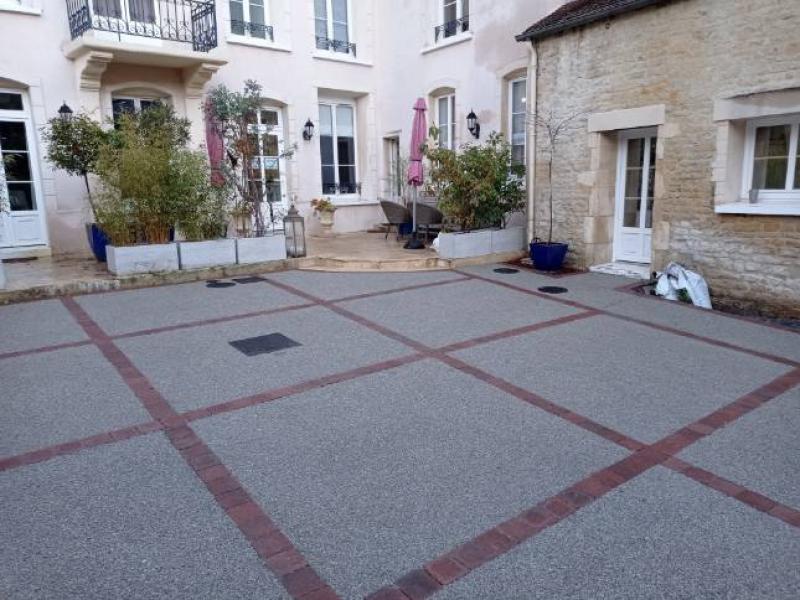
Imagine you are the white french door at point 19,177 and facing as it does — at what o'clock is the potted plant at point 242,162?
The potted plant is roughly at 10 o'clock from the white french door.

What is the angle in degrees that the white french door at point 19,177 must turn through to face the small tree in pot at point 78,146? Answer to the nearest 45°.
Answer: approximately 45° to its left

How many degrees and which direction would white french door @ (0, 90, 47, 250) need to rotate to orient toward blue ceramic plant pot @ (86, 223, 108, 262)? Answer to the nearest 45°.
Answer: approximately 45° to its left

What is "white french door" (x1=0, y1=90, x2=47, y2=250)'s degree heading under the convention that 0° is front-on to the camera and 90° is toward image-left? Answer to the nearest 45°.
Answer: approximately 0°

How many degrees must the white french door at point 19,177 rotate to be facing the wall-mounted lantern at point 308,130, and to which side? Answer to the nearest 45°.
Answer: approximately 90° to its left

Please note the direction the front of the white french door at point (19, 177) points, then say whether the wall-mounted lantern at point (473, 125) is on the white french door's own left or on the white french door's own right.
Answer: on the white french door's own left

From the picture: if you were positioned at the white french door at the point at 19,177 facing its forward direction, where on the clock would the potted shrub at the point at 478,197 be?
The potted shrub is roughly at 10 o'clock from the white french door.

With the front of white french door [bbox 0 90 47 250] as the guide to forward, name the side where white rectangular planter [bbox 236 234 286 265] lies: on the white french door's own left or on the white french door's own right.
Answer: on the white french door's own left

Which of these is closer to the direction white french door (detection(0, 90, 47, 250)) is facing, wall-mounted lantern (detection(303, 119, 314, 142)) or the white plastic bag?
the white plastic bag
